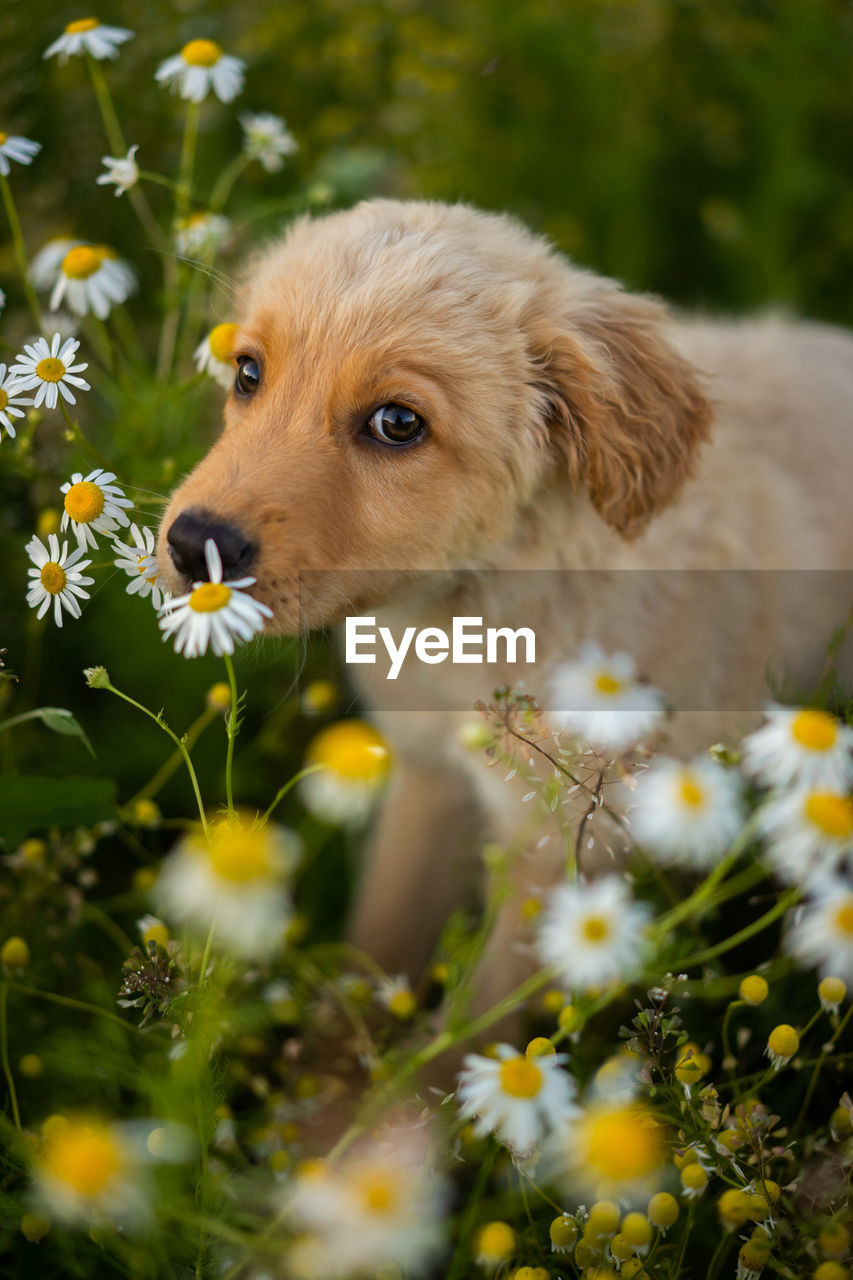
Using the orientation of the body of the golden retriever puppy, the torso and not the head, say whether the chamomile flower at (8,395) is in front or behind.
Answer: in front

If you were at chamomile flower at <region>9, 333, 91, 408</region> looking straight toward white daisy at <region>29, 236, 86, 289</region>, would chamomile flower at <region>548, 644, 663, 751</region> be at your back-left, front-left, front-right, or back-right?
back-right

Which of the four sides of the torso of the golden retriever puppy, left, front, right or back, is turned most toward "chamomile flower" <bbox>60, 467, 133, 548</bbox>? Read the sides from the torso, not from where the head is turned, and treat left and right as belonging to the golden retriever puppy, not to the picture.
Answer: front

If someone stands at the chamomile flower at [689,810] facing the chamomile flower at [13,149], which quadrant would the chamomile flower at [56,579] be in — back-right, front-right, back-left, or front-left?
front-left

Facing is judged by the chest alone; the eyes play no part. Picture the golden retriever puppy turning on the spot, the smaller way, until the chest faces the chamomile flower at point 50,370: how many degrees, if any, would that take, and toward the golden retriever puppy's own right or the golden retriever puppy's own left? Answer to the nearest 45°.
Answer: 0° — it already faces it

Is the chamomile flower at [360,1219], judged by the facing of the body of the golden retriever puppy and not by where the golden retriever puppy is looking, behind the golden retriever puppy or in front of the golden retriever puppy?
in front

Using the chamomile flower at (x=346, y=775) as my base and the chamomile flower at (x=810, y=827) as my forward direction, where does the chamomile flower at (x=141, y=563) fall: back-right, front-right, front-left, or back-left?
back-left

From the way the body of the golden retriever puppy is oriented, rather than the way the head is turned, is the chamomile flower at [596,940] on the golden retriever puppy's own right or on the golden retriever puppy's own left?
on the golden retriever puppy's own left

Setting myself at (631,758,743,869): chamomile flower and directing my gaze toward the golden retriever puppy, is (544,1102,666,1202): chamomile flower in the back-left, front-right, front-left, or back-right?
back-left

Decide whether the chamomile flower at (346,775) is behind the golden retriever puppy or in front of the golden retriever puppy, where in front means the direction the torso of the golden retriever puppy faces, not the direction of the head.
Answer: in front

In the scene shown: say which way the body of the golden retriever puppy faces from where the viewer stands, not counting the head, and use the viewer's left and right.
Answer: facing the viewer and to the left of the viewer

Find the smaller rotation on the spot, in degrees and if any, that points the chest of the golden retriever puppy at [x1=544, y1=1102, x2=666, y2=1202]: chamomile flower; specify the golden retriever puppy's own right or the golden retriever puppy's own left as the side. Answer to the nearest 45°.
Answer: approximately 45° to the golden retriever puppy's own left

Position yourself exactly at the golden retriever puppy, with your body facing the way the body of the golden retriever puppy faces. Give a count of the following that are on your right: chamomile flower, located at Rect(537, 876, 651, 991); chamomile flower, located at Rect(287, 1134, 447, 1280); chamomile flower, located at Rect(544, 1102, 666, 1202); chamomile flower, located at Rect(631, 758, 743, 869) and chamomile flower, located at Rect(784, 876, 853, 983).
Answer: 0

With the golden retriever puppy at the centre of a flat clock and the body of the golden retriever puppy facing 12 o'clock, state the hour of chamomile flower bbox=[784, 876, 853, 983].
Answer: The chamomile flower is roughly at 10 o'clock from the golden retriever puppy.
